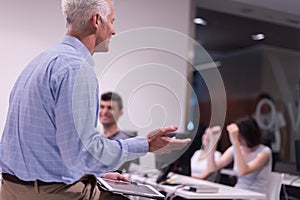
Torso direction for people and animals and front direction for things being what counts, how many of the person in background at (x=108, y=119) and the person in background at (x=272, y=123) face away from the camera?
0

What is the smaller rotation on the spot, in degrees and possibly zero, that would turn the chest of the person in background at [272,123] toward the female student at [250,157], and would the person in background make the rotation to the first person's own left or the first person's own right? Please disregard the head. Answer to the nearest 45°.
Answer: approximately 45° to the first person's own left

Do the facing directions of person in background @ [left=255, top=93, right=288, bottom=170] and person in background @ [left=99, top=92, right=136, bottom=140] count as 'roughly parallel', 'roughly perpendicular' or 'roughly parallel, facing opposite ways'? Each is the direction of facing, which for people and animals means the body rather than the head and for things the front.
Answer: roughly parallel

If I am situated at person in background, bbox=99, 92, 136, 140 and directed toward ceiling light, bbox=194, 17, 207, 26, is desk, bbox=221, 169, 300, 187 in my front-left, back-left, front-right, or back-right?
front-right

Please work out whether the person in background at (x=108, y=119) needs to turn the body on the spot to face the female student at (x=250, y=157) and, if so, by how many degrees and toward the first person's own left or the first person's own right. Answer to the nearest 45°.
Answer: approximately 135° to the first person's own left

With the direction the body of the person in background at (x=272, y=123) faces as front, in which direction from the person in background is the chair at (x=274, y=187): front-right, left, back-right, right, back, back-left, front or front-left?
front-left

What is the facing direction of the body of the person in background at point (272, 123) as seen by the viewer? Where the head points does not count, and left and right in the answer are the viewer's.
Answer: facing the viewer and to the left of the viewer

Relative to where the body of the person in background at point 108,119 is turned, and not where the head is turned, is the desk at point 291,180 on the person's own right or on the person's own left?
on the person's own left
